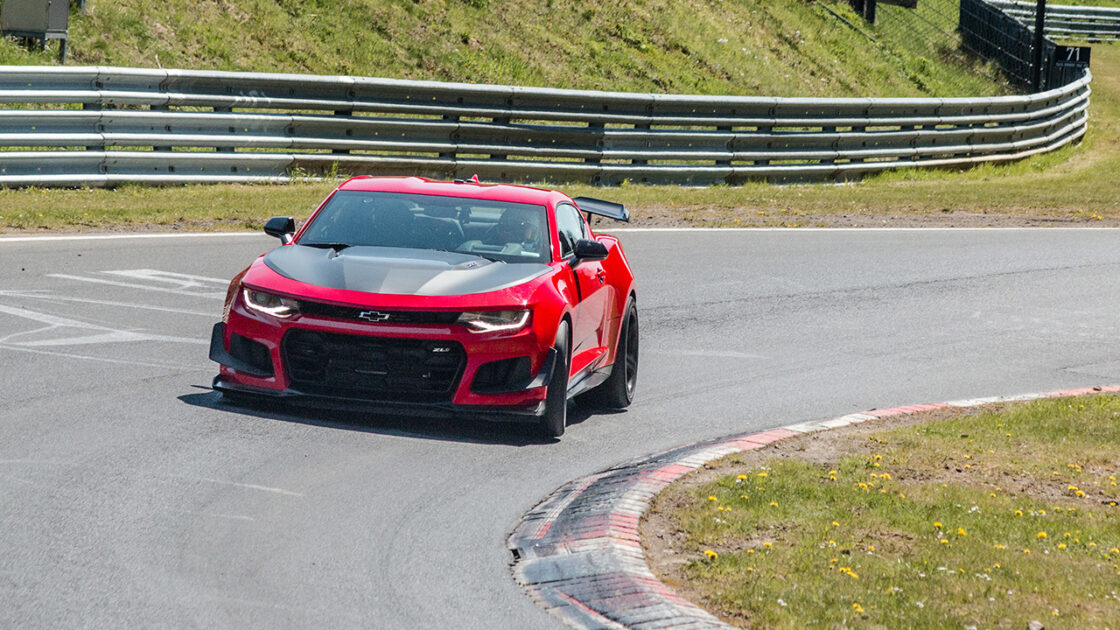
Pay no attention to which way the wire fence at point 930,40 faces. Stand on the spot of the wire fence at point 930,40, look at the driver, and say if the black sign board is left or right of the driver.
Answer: left

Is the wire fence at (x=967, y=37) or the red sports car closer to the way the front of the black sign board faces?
the red sports car

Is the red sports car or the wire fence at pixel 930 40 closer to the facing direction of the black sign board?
the red sports car

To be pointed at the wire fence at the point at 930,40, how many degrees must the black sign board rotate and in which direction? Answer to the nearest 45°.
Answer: approximately 135° to its right

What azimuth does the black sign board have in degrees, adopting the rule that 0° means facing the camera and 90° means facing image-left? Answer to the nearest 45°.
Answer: approximately 0°

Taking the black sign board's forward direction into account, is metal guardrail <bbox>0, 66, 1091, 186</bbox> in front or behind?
in front

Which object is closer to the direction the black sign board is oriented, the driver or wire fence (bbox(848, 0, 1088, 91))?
the driver

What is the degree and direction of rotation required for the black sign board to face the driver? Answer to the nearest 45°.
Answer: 0° — it already faces them
